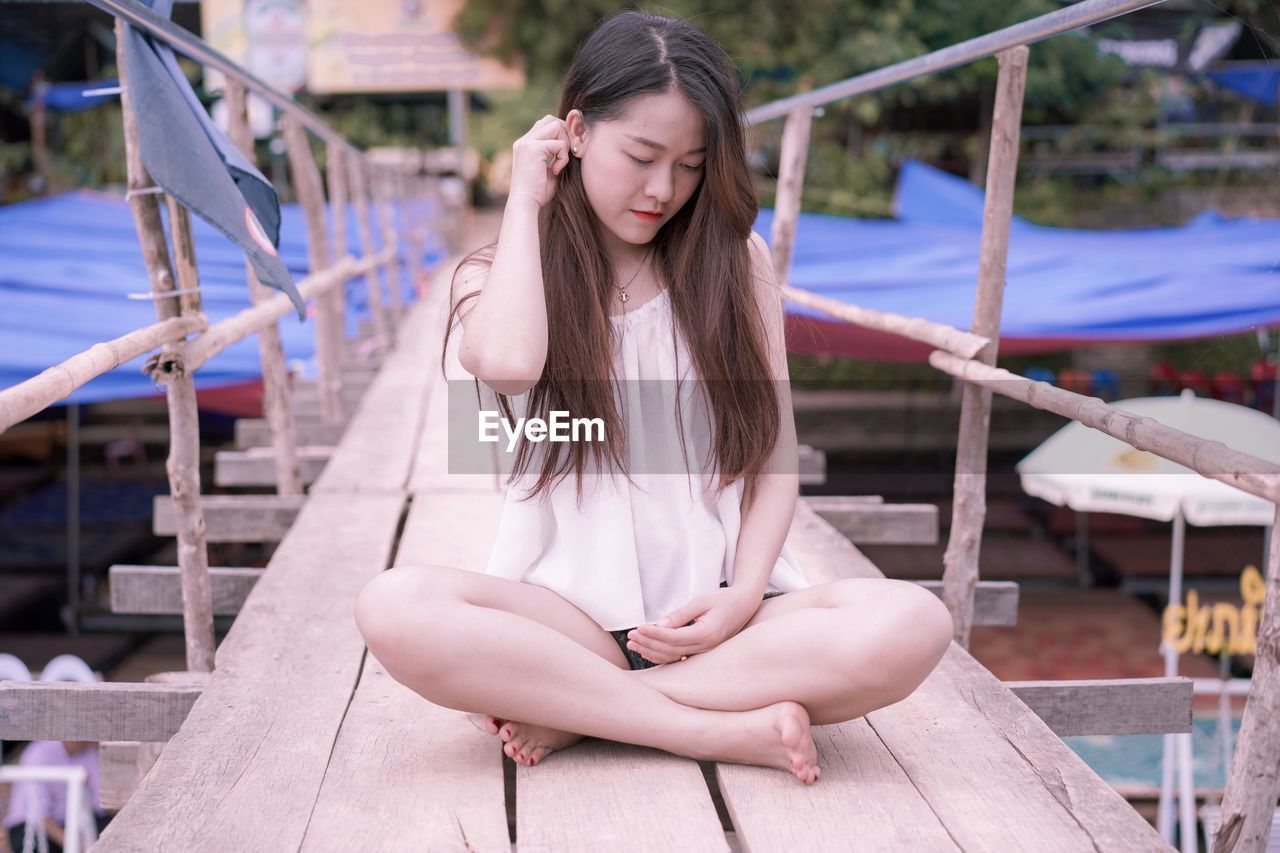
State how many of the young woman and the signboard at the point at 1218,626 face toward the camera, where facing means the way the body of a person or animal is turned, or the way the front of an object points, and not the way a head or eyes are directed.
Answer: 2

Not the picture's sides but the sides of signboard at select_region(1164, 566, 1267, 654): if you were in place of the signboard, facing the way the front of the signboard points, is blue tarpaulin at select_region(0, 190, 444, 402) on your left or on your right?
on your right

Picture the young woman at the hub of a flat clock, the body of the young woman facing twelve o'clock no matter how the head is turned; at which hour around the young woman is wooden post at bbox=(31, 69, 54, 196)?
The wooden post is roughly at 5 o'clock from the young woman.

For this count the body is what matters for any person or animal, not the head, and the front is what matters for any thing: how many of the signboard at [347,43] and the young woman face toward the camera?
2

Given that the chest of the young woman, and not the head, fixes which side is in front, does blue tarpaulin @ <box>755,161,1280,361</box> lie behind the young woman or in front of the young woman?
behind

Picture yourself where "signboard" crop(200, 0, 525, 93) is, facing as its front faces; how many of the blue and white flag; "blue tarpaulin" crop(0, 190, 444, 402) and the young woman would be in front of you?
3

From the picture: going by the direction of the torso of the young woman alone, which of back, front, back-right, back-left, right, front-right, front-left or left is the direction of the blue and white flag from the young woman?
back-right

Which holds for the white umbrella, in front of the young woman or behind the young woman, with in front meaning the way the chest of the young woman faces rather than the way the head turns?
behind

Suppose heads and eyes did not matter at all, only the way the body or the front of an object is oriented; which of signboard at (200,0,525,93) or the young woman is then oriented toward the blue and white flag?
the signboard
